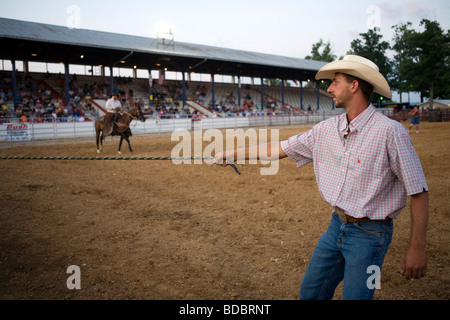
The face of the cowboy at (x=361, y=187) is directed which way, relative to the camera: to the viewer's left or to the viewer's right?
to the viewer's left

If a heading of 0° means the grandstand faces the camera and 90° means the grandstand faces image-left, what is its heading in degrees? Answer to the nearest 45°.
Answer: approximately 315°

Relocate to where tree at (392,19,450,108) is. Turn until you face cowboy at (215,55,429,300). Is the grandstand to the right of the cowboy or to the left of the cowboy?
right

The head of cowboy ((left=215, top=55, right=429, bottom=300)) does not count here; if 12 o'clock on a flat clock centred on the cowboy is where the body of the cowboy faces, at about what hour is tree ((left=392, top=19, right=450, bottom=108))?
The tree is roughly at 5 o'clock from the cowboy.

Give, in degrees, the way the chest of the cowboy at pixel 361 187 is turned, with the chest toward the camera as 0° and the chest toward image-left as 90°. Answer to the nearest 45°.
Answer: approximately 45°

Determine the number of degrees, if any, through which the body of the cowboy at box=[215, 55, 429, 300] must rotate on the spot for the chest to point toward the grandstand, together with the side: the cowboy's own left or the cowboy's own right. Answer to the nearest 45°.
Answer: approximately 90° to the cowboy's own right
